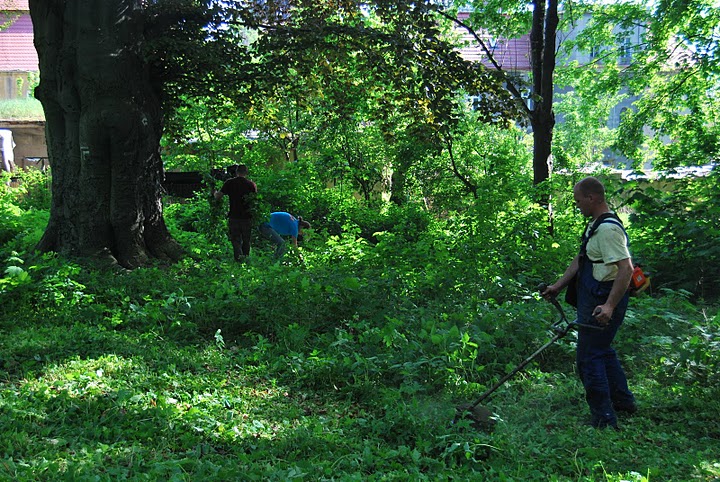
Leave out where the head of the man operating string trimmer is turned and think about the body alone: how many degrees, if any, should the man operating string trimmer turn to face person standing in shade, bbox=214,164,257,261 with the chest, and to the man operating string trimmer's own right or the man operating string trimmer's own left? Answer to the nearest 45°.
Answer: approximately 45° to the man operating string trimmer's own right

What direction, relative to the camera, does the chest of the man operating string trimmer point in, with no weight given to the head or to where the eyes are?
to the viewer's left

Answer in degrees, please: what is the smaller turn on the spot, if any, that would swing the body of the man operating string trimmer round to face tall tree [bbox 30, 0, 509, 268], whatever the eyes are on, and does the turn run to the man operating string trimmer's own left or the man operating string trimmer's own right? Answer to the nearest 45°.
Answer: approximately 45° to the man operating string trimmer's own right
